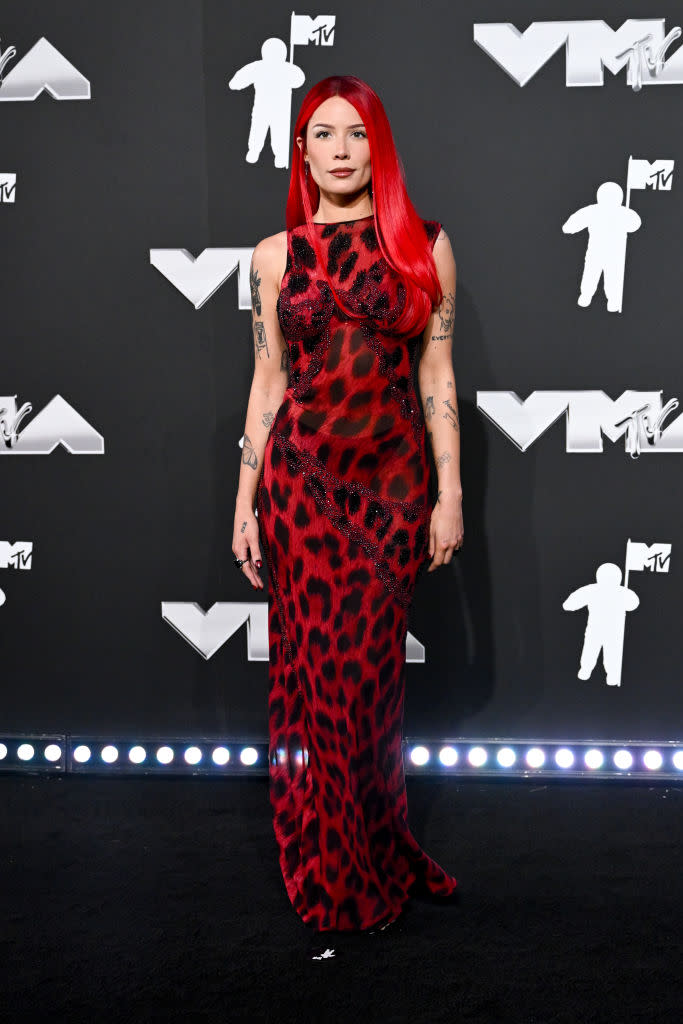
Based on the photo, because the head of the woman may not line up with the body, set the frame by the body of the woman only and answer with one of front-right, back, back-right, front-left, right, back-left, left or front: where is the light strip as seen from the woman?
back

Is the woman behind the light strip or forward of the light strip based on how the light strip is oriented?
forward

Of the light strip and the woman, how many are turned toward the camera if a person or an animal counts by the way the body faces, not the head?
2

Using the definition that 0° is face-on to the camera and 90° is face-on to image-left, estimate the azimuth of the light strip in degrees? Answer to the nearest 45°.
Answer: approximately 0°

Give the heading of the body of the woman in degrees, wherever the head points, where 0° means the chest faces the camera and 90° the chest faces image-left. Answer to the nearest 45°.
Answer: approximately 0°
